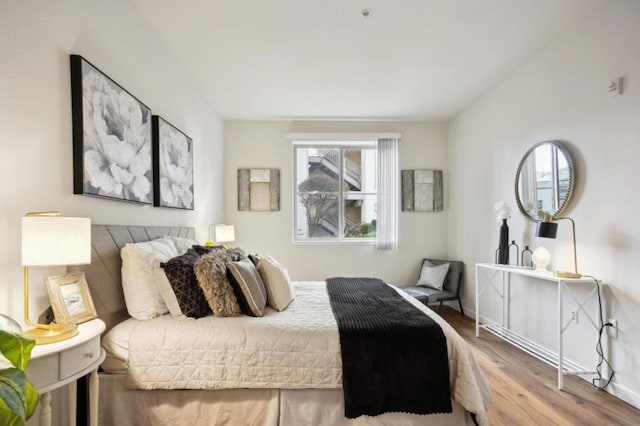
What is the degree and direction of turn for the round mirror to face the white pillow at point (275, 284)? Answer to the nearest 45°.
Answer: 0° — it already faces it

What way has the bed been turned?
to the viewer's right

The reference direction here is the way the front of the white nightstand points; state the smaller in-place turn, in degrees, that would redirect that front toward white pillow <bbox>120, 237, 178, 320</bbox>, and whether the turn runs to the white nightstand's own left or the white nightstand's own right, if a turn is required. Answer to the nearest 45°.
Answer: approximately 90° to the white nightstand's own left

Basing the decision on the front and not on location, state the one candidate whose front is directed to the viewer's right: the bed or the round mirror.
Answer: the bed

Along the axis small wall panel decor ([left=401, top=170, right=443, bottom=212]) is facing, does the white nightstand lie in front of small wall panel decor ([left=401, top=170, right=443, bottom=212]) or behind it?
in front

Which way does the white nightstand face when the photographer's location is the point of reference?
facing the viewer and to the right of the viewer

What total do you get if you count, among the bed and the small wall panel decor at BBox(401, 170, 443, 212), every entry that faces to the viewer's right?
1

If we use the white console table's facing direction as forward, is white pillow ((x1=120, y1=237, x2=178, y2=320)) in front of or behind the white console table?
in front
